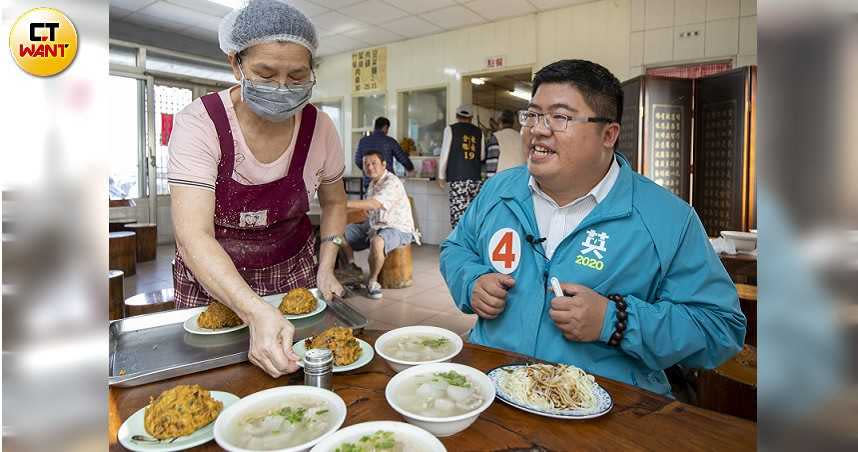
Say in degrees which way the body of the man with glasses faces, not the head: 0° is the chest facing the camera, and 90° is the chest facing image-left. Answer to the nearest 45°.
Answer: approximately 45°

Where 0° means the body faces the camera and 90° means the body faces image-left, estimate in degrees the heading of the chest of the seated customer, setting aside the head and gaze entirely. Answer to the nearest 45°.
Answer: approximately 45°

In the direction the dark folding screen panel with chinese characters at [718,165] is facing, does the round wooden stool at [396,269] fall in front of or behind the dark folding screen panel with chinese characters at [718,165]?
in front

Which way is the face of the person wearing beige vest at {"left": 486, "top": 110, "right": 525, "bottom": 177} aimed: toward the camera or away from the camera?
away from the camera

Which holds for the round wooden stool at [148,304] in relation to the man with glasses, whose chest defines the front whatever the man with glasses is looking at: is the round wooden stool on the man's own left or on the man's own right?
on the man's own right

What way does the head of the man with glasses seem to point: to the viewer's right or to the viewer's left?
to the viewer's left

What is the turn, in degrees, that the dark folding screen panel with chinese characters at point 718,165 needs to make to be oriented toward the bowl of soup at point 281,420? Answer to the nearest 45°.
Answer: approximately 45° to its left

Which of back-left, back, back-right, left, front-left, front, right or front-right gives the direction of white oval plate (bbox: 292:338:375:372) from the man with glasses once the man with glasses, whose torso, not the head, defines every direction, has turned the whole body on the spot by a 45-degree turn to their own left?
front-right

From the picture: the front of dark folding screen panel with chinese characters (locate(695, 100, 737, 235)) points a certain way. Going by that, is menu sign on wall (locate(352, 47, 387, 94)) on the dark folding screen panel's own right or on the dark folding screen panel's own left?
on the dark folding screen panel's own right

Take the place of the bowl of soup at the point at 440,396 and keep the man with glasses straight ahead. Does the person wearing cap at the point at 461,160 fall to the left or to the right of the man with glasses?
left

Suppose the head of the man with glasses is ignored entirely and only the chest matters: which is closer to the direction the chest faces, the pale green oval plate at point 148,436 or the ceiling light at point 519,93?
the pale green oval plate

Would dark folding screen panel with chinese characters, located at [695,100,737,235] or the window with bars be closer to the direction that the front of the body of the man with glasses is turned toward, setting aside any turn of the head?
the window with bars

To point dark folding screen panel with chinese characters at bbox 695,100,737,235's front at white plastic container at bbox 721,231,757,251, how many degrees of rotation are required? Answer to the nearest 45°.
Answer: approximately 45° to its left
